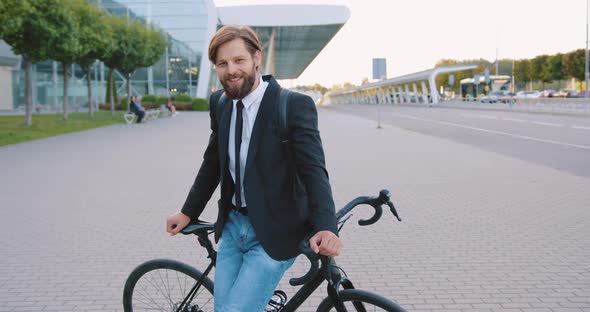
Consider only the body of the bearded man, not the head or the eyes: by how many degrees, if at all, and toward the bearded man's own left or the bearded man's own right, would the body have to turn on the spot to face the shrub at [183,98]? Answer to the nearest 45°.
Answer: approximately 135° to the bearded man's own right

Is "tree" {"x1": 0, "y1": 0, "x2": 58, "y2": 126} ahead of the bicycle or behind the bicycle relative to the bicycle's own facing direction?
behind

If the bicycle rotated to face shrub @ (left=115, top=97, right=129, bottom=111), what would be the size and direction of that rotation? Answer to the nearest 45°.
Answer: approximately 135° to its left

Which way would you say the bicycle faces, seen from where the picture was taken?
facing the viewer and to the right of the viewer

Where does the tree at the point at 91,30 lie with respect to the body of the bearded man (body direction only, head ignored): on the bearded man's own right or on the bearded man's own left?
on the bearded man's own right

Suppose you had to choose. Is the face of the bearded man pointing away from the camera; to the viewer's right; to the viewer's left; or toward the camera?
toward the camera

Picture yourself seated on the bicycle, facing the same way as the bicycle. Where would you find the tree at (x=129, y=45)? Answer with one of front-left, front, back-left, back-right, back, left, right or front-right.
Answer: back-left

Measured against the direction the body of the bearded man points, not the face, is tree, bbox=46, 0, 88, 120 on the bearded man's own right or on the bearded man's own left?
on the bearded man's own right

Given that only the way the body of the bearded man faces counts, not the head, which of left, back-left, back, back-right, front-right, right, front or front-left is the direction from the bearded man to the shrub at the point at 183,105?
back-right

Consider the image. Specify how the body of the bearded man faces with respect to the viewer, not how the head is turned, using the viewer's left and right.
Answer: facing the viewer and to the left of the viewer

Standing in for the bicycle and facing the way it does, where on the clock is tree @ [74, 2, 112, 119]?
The tree is roughly at 7 o'clock from the bicycle.

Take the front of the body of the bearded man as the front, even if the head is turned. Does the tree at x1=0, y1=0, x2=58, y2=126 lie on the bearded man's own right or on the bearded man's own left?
on the bearded man's own right

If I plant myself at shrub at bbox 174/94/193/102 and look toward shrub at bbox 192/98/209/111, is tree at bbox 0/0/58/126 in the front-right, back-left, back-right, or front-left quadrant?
front-right

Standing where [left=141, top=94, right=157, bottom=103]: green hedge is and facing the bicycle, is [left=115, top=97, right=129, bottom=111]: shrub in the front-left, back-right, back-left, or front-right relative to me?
front-right

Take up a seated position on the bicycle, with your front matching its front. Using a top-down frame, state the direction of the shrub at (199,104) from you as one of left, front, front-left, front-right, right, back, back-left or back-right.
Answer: back-left
